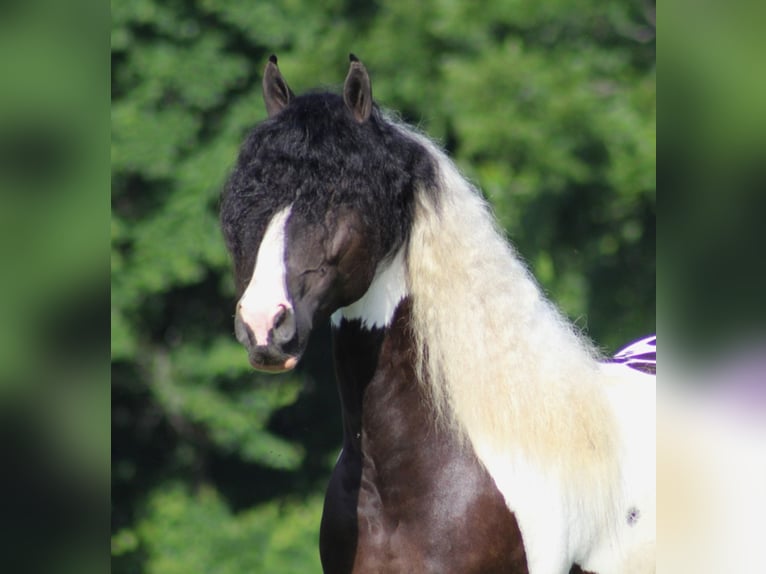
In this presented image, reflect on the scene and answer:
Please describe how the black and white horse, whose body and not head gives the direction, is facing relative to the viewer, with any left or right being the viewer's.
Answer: facing the viewer and to the left of the viewer
